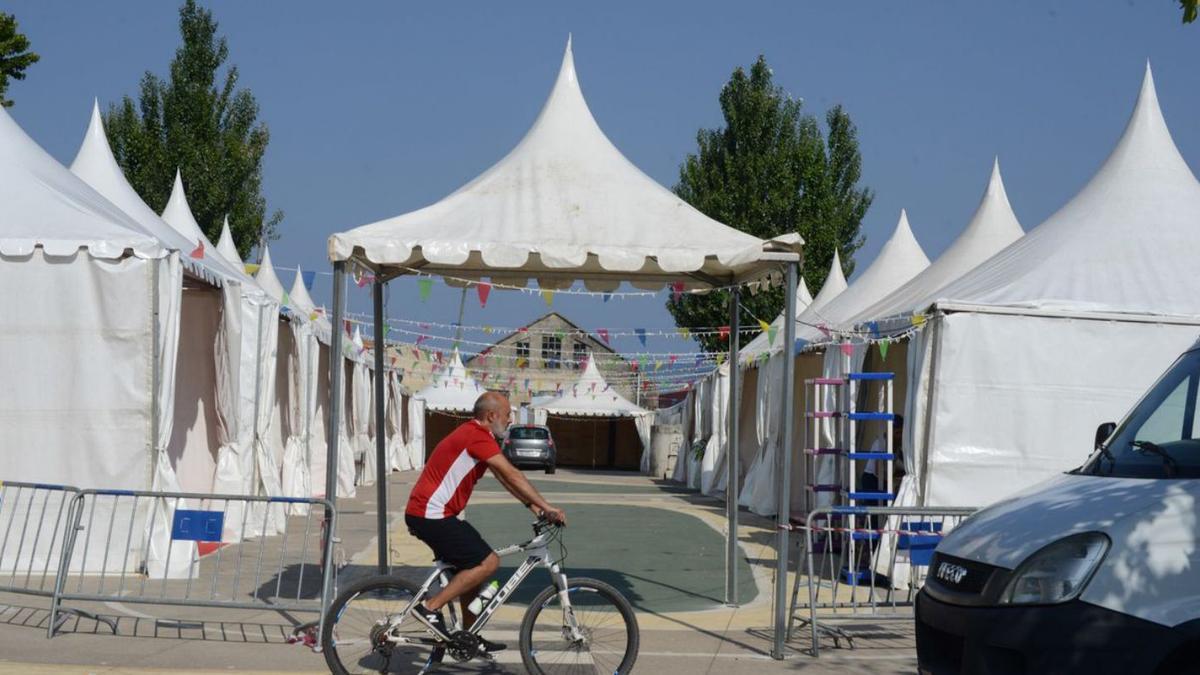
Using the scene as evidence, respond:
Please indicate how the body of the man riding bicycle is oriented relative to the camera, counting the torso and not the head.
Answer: to the viewer's right

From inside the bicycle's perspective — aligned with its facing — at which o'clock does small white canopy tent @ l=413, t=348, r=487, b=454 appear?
The small white canopy tent is roughly at 9 o'clock from the bicycle.

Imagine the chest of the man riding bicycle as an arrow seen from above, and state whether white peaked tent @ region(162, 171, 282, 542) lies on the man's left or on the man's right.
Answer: on the man's left

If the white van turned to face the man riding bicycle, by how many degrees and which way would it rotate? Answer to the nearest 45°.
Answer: approximately 45° to its right

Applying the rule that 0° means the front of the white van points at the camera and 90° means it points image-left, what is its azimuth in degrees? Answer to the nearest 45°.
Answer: approximately 45°

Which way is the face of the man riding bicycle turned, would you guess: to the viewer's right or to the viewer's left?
to the viewer's right

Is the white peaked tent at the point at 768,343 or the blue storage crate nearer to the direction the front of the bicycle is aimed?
the blue storage crate

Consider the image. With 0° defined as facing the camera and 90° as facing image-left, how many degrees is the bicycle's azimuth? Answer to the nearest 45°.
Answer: approximately 270°

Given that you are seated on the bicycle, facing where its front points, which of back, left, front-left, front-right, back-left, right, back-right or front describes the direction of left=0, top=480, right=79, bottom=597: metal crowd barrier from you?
back-left

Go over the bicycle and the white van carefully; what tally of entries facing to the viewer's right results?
1
